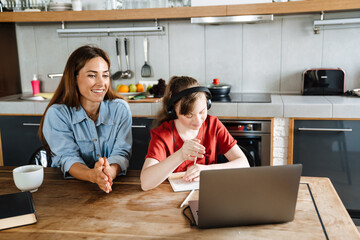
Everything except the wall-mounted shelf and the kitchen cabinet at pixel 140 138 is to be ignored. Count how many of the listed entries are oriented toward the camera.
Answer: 2

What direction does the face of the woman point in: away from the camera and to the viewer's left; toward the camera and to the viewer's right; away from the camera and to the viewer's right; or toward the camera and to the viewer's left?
toward the camera and to the viewer's right

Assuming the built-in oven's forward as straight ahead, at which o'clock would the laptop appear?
The laptop is roughly at 12 o'clock from the built-in oven.

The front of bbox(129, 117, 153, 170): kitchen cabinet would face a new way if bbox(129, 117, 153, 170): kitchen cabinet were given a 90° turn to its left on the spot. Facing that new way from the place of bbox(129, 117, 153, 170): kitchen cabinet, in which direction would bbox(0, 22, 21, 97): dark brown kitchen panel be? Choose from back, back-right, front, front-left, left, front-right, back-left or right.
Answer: back-left

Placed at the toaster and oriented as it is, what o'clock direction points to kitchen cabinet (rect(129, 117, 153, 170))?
The kitchen cabinet is roughly at 2 o'clock from the toaster.

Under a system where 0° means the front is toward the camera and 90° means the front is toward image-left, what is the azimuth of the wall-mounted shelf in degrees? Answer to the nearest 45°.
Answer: approximately 0°

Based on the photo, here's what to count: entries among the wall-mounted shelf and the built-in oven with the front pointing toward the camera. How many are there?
2

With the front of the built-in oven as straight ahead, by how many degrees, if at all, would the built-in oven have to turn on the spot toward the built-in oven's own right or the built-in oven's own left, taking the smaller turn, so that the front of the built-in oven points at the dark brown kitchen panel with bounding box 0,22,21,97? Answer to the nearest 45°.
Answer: approximately 90° to the built-in oven's own right

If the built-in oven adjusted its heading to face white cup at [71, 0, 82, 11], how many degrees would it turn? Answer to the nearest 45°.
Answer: approximately 90° to its right

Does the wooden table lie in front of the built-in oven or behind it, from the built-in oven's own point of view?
in front

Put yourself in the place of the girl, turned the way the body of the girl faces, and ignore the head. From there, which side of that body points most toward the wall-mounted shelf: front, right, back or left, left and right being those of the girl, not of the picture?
back
